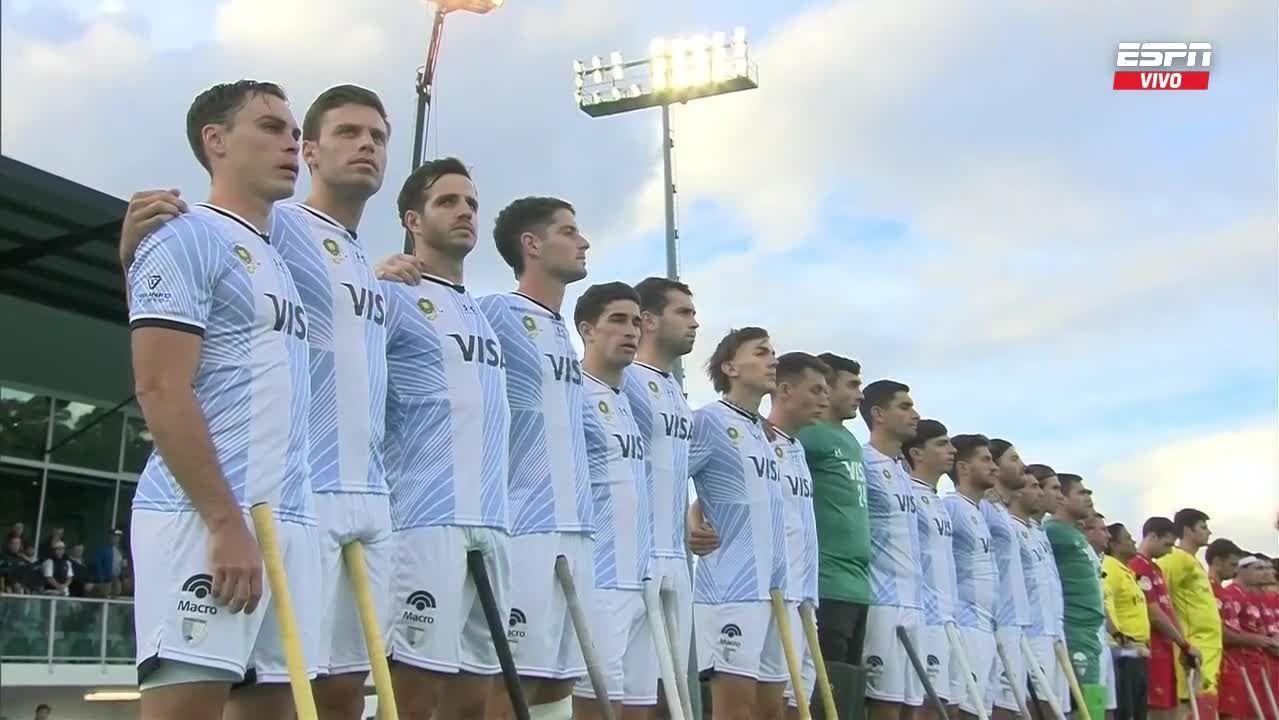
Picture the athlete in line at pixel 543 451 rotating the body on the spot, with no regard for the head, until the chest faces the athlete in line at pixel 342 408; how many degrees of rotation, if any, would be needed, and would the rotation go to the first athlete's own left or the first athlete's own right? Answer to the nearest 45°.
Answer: approximately 90° to the first athlete's own right

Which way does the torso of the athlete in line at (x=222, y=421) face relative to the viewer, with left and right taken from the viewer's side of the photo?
facing the viewer and to the right of the viewer

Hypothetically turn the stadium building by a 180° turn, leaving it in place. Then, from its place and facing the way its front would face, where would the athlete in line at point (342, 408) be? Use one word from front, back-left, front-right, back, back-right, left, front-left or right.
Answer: back-left

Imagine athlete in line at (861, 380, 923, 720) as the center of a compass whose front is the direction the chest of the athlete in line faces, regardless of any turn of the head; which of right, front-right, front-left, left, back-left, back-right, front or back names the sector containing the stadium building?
back

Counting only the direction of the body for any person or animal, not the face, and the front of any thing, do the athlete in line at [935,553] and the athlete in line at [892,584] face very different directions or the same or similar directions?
same or similar directions

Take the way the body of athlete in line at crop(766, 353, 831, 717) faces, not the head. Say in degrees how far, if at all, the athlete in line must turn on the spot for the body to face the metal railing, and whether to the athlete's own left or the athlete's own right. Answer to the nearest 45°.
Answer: approximately 180°

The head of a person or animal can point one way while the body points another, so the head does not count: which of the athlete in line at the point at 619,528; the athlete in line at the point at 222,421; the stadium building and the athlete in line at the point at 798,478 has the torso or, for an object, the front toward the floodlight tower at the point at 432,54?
the stadium building

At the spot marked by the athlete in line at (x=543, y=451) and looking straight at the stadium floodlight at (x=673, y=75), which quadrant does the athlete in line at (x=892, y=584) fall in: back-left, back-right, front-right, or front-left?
front-right

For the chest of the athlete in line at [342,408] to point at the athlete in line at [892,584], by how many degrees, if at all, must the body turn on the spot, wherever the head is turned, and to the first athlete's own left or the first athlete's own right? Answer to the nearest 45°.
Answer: approximately 90° to the first athlete's own left

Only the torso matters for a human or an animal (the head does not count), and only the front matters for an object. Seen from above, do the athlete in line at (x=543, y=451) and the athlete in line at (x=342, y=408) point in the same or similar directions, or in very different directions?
same or similar directions

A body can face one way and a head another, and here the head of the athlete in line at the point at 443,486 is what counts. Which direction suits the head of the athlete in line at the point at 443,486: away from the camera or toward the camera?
toward the camera

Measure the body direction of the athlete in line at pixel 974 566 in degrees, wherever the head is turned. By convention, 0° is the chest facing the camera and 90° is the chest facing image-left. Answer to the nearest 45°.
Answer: approximately 315°

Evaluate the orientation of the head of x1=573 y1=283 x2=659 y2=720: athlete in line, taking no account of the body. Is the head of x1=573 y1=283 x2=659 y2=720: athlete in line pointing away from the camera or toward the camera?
toward the camera

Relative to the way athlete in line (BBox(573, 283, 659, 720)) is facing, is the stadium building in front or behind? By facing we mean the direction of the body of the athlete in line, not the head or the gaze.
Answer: behind

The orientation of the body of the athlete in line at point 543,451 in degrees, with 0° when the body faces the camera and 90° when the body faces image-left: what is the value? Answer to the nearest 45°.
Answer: approximately 315°

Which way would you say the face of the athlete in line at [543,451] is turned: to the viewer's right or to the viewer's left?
to the viewer's right

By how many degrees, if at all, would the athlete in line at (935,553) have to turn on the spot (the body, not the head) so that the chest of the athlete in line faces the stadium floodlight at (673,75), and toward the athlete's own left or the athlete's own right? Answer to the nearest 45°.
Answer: approximately 135° to the athlete's own left

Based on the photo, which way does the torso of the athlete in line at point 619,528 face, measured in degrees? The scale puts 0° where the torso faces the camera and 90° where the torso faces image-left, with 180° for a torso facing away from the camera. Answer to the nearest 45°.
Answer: approximately 315°
